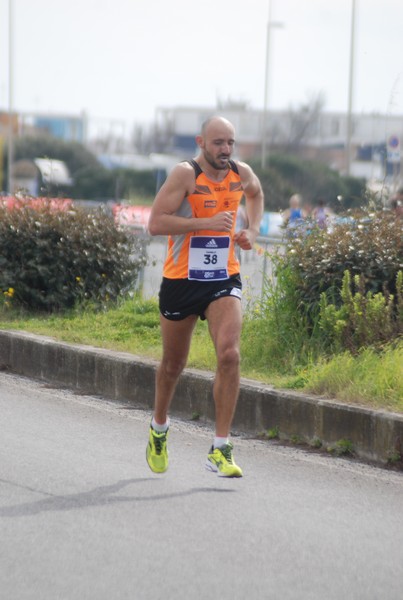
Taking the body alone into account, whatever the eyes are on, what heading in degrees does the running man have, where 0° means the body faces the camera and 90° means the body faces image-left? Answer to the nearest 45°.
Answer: approximately 315°

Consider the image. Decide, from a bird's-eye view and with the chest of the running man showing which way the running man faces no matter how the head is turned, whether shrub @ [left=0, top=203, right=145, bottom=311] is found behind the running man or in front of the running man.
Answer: behind

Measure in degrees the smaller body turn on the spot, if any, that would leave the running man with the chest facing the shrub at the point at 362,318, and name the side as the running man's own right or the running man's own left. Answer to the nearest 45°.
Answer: approximately 90° to the running man's own left

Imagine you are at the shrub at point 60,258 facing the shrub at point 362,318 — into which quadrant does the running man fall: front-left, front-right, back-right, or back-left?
front-right

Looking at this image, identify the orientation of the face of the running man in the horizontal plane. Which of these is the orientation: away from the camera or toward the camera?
toward the camera

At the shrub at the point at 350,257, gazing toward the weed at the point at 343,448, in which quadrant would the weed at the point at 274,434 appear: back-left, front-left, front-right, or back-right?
front-right

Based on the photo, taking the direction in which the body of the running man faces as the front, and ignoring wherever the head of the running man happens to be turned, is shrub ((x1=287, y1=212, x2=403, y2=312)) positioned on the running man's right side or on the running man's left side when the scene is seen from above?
on the running man's left side
